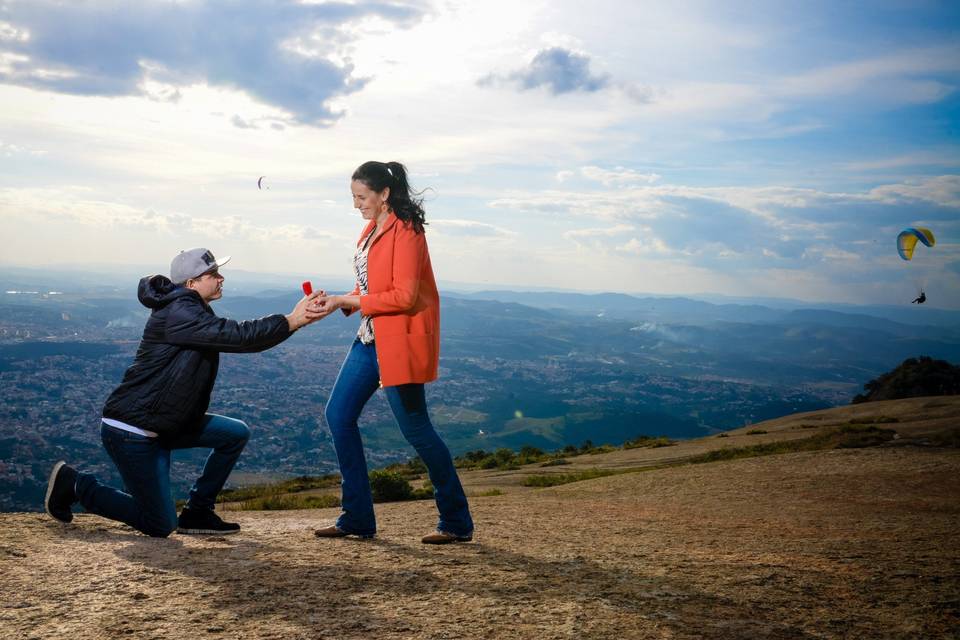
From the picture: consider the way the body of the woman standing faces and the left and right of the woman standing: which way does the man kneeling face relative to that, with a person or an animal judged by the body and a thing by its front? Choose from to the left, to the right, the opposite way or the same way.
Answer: the opposite way

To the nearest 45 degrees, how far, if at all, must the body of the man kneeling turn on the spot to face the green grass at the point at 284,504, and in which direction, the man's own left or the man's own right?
approximately 90° to the man's own left

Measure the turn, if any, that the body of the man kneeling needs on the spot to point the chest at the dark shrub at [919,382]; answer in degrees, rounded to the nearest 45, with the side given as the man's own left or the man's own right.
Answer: approximately 45° to the man's own left

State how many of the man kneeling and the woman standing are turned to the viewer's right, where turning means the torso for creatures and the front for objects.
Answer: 1

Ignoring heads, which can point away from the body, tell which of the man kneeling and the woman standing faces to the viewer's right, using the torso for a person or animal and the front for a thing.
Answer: the man kneeling

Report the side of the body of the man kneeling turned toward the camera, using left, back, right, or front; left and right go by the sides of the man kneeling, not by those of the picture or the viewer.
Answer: right

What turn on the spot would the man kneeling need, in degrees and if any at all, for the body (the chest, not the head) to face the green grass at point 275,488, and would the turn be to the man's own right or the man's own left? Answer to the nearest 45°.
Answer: approximately 90° to the man's own left

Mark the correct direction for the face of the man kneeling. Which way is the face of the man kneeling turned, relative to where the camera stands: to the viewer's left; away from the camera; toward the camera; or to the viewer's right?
to the viewer's right

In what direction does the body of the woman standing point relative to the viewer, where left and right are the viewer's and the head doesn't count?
facing to the left of the viewer
